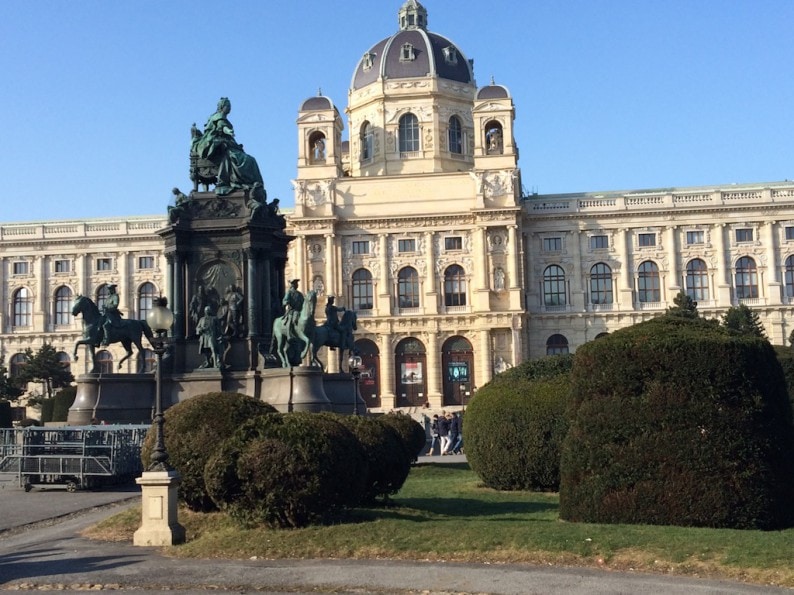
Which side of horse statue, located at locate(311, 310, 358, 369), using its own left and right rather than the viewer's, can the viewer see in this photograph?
right

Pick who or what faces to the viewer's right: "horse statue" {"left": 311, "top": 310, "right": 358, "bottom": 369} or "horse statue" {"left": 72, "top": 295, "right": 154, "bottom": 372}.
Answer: "horse statue" {"left": 311, "top": 310, "right": 358, "bottom": 369}

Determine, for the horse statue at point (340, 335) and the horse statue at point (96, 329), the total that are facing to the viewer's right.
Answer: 1

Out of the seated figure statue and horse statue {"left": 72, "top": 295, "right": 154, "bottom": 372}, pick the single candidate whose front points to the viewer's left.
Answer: the horse statue

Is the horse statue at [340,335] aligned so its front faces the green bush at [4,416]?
no

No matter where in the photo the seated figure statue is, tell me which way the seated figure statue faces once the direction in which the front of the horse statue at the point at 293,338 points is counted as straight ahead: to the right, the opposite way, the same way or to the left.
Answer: the same way

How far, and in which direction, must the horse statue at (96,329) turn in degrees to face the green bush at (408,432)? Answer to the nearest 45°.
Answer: approximately 135° to its left

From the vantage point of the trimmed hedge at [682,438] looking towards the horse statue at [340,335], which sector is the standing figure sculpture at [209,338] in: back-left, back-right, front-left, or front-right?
front-left

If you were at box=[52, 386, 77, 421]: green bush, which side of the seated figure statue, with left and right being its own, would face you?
back

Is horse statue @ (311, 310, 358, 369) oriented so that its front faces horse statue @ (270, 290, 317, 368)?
no

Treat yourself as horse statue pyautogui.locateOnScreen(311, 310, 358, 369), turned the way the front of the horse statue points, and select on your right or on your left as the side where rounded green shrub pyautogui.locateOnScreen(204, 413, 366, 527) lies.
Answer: on your right

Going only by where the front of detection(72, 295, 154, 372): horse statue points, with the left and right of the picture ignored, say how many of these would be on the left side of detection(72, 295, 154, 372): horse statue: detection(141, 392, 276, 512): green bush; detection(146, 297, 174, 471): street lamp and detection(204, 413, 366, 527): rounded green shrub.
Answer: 3
